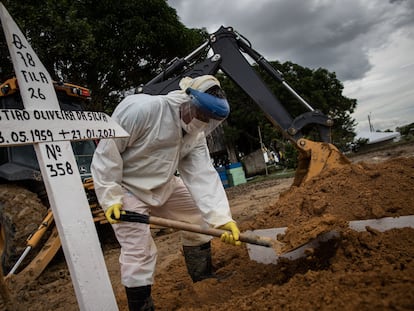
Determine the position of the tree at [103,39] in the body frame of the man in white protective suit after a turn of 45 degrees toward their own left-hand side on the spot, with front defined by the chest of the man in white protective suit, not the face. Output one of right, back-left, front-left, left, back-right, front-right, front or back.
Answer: left

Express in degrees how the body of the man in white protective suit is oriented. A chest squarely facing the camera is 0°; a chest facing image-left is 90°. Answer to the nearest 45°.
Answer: approximately 315°

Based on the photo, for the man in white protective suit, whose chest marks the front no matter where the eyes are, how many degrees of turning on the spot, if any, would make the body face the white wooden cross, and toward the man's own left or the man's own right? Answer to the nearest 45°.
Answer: approximately 90° to the man's own right

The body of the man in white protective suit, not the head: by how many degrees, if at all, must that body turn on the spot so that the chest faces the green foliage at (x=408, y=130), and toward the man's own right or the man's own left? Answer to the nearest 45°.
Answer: approximately 90° to the man's own left

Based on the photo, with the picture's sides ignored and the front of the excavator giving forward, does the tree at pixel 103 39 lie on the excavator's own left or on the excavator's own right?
on the excavator's own left

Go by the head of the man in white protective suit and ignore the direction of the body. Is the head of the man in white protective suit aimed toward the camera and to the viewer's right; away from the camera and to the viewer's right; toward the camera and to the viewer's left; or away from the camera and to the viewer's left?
toward the camera and to the viewer's right
